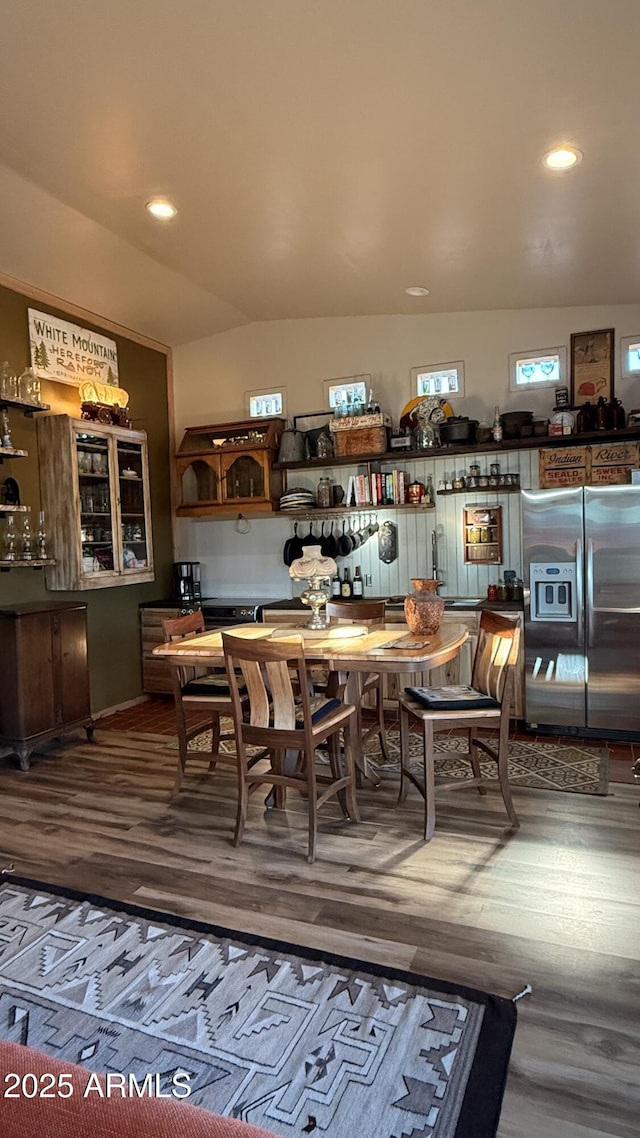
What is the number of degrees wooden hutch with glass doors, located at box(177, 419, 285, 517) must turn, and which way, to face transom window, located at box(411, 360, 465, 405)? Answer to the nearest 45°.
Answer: approximately 90° to its left

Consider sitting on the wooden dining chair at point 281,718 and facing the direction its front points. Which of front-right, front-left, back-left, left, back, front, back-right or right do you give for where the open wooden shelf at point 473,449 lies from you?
front

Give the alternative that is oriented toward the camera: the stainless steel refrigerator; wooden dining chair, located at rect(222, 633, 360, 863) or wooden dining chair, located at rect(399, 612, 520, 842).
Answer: the stainless steel refrigerator

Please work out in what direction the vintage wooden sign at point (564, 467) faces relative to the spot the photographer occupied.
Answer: facing the viewer

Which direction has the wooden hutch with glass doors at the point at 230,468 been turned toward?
toward the camera

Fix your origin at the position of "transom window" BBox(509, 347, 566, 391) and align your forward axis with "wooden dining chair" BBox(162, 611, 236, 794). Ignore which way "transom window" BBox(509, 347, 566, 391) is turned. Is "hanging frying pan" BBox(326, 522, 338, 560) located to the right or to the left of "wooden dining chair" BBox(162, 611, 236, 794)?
right

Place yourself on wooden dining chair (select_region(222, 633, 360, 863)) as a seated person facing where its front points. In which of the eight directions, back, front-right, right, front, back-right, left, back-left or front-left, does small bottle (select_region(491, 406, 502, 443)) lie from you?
front

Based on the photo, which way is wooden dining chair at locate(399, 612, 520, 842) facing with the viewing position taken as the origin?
facing to the left of the viewer

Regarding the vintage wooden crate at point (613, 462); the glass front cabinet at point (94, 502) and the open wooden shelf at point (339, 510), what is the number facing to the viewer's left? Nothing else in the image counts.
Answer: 0

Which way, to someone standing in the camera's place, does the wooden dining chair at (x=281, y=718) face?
facing away from the viewer and to the right of the viewer

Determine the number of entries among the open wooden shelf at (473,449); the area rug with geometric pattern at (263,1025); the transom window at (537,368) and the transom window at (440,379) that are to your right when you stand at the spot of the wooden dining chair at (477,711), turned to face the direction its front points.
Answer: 3

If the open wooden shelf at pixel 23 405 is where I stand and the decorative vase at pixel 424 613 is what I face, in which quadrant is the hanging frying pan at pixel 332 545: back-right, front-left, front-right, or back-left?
front-left

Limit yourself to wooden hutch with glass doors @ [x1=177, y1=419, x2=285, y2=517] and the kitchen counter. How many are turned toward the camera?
2

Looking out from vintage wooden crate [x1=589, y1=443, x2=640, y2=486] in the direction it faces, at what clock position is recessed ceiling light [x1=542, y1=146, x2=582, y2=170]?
The recessed ceiling light is roughly at 12 o'clock from the vintage wooden crate.

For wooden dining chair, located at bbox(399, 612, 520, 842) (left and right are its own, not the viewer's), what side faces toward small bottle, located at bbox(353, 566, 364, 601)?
right
